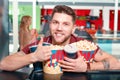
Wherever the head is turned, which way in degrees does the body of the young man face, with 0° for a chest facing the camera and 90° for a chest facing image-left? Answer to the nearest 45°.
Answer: approximately 0°

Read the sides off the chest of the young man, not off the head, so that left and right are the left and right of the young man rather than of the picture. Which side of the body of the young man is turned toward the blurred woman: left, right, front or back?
back
